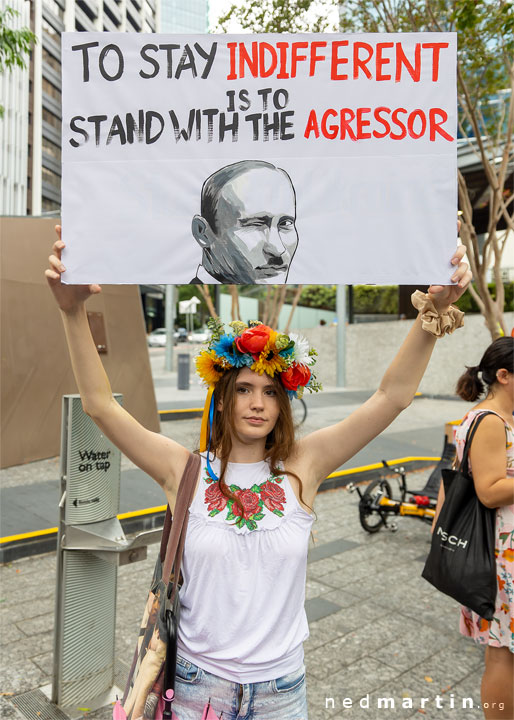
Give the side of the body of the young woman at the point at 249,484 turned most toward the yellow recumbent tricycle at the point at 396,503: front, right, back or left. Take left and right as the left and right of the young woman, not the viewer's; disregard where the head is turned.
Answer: back

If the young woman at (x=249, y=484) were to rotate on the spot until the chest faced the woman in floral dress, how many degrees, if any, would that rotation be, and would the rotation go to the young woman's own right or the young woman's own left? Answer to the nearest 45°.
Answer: approximately 135° to the young woman's own left

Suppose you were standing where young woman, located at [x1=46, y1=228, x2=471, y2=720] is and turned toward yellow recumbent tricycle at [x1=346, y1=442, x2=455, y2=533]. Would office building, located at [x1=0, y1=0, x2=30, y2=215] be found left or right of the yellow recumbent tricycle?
left

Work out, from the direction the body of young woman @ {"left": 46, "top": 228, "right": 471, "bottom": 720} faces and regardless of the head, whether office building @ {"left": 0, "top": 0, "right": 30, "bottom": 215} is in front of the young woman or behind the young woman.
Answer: behind

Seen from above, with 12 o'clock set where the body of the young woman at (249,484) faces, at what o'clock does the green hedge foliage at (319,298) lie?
The green hedge foliage is roughly at 6 o'clock from the young woman.

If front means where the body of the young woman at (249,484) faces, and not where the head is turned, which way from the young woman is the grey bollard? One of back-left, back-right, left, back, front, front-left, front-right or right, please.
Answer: back

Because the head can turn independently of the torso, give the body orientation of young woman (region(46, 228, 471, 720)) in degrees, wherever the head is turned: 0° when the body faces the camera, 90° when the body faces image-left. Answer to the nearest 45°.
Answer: approximately 0°

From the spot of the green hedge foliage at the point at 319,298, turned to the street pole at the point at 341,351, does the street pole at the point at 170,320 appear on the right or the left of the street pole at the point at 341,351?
right

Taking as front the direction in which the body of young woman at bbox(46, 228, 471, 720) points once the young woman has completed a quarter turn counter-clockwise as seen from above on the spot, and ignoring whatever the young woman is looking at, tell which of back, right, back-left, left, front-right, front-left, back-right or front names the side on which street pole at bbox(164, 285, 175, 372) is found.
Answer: left

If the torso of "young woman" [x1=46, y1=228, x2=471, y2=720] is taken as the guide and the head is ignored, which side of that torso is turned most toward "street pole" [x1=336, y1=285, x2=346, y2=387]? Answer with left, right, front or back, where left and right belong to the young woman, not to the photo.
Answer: back
